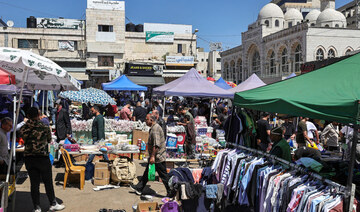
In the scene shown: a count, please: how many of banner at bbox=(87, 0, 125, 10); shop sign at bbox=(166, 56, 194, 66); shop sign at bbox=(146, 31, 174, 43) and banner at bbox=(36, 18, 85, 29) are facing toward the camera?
4

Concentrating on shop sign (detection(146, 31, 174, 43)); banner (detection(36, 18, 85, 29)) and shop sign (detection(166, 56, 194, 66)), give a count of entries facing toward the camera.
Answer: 3

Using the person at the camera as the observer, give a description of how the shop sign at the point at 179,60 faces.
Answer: facing the viewer

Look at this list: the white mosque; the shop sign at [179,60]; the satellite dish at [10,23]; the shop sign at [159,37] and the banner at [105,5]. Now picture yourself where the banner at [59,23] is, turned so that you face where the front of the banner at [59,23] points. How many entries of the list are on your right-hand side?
1

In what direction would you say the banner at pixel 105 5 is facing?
toward the camera

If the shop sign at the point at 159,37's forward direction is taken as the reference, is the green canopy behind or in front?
in front

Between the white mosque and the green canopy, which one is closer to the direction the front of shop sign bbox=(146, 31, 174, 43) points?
the green canopy

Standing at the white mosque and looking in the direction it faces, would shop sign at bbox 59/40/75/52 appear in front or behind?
in front

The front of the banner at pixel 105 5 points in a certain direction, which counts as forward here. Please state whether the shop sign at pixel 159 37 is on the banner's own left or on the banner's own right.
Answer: on the banner's own left

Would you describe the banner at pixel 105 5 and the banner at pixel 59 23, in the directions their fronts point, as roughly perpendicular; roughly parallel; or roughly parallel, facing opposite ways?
roughly parallel

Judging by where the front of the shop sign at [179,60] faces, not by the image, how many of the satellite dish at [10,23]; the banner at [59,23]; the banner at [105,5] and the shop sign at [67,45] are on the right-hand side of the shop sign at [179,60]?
4

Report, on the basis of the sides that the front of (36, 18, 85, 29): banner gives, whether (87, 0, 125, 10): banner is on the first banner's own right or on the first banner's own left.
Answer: on the first banner's own left
